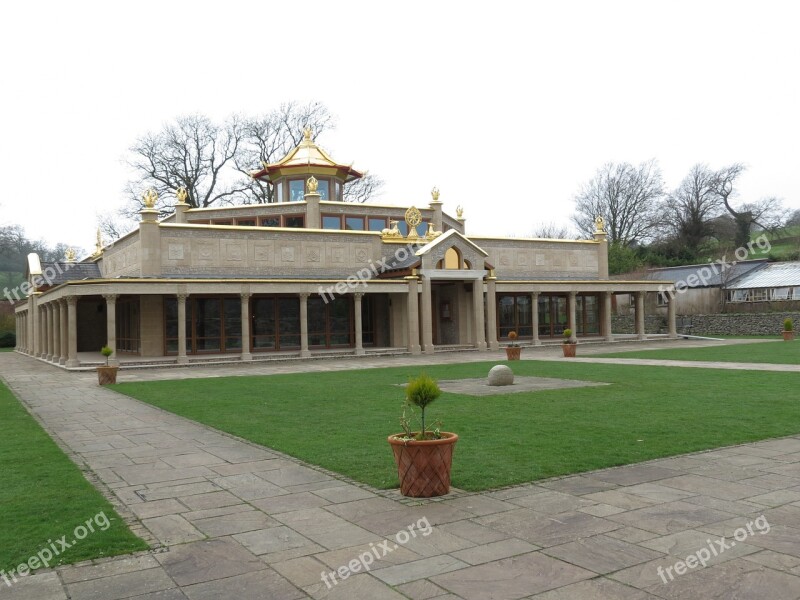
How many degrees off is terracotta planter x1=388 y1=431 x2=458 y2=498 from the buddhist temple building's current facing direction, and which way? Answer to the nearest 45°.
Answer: approximately 45° to its right

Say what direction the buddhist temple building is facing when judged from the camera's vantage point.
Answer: facing the viewer and to the right of the viewer
